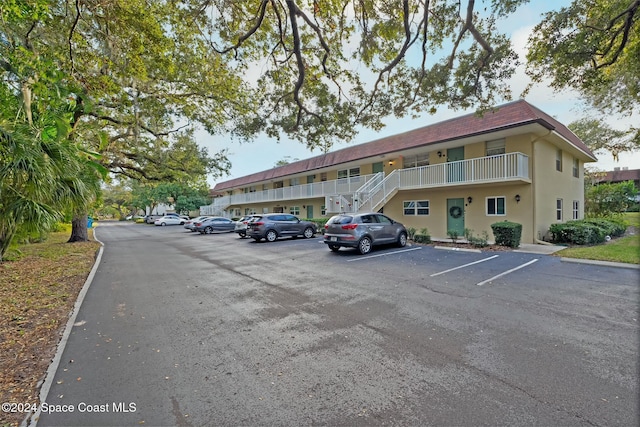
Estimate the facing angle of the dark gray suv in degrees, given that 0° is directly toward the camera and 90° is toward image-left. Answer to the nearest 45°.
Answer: approximately 225°

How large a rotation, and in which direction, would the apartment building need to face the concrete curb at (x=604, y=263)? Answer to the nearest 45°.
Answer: approximately 45° to its left

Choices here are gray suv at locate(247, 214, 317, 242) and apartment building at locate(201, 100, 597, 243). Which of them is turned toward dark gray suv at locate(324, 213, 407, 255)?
the apartment building

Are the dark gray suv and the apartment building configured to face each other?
yes

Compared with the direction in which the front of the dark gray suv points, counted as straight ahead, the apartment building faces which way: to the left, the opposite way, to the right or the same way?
the opposite way

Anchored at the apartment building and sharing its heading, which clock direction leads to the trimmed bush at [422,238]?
The trimmed bush is roughly at 12 o'clock from the apartment building.

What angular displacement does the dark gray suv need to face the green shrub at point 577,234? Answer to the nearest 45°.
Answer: approximately 45° to its right

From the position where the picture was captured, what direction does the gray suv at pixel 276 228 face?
facing away from the viewer and to the right of the viewer

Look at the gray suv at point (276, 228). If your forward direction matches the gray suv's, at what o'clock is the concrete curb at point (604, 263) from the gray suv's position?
The concrete curb is roughly at 3 o'clock from the gray suv.

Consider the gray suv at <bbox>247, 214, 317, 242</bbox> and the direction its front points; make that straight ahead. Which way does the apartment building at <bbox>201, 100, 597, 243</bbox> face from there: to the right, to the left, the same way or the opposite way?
the opposite way

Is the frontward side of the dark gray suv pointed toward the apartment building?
yes

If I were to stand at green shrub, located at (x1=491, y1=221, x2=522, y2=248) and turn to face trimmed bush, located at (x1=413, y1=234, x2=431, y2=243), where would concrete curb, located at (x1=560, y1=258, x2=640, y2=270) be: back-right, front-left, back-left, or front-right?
back-left

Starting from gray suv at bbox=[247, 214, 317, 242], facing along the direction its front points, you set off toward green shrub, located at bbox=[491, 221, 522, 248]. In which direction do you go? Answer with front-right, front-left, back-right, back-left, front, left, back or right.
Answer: right
